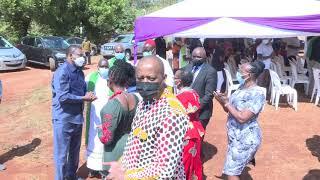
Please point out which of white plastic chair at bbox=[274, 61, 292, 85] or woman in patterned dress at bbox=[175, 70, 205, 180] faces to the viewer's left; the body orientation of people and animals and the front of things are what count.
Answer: the woman in patterned dress

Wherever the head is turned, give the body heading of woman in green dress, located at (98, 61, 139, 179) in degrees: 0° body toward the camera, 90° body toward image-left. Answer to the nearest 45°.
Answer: approximately 135°

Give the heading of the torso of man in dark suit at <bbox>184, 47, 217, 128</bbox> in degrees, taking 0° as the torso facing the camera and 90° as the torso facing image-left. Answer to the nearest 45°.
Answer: approximately 45°

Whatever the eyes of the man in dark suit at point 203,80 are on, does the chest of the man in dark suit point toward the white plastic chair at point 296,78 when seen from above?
no

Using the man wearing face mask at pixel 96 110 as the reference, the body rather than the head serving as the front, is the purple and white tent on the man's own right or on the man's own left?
on the man's own left

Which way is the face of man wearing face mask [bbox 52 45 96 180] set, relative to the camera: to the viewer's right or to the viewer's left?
to the viewer's right

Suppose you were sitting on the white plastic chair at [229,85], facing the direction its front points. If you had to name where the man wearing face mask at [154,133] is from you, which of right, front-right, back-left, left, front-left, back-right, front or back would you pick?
right

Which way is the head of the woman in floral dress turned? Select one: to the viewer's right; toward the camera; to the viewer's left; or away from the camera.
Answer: to the viewer's left

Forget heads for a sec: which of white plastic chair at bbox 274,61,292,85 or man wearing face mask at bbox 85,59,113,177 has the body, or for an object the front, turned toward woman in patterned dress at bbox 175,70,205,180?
the man wearing face mask

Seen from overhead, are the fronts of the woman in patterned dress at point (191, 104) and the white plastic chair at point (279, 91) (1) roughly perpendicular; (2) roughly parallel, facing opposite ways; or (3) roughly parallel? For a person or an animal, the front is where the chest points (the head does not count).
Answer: roughly parallel, facing opposite ways

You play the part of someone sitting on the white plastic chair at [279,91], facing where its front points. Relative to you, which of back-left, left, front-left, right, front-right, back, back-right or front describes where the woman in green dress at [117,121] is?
right
